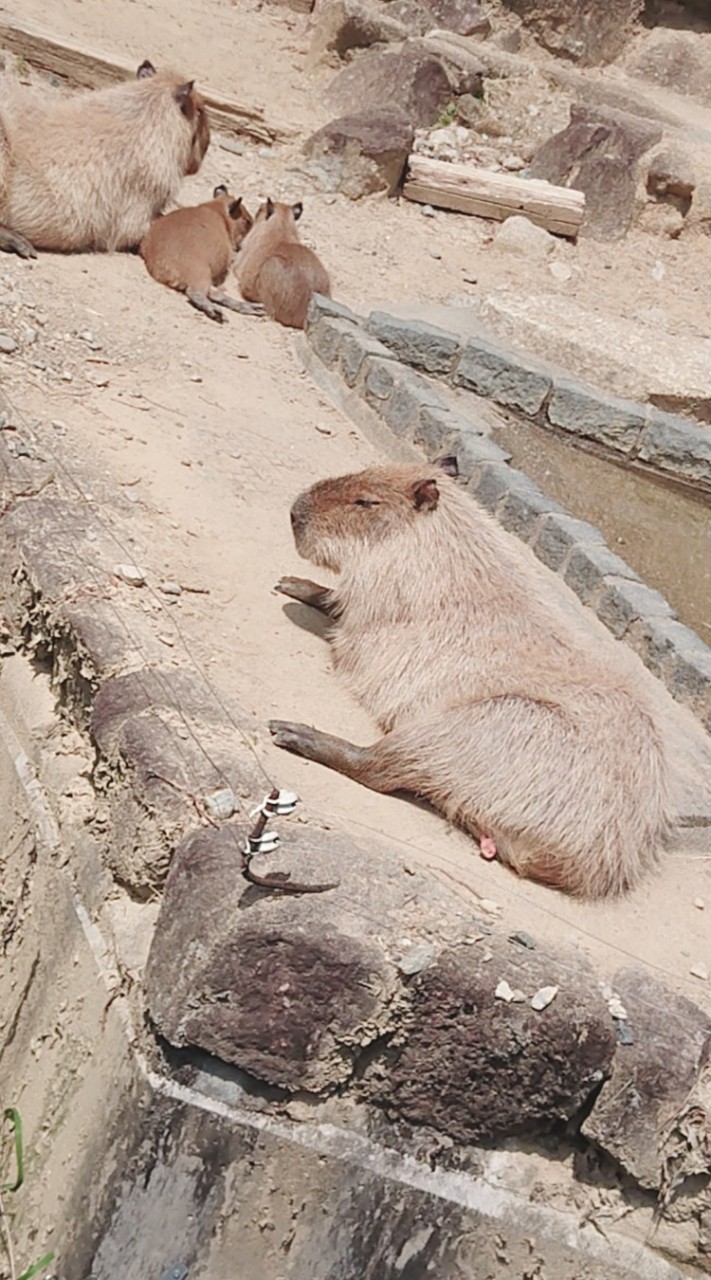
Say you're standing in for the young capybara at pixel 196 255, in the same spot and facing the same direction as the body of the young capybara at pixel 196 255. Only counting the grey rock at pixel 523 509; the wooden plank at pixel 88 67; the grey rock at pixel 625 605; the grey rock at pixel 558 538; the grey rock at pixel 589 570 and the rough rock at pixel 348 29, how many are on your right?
4

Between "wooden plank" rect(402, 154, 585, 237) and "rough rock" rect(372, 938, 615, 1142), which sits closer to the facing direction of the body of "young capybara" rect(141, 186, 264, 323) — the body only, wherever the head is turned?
the wooden plank

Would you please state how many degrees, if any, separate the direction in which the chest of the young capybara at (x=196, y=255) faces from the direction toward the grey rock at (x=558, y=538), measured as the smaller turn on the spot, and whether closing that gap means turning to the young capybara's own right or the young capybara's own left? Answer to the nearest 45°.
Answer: approximately 90° to the young capybara's own right

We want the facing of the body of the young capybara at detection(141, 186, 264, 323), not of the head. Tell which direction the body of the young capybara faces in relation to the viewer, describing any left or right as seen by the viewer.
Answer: facing away from the viewer and to the right of the viewer

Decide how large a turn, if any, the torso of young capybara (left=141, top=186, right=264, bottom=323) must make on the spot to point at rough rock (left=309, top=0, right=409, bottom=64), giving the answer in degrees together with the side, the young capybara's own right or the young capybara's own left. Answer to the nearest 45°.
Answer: approximately 45° to the young capybara's own left

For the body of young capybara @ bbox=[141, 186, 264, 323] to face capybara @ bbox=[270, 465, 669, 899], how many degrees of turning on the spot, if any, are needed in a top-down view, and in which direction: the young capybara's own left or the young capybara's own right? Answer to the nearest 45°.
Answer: approximately 135° to the young capybara's own right

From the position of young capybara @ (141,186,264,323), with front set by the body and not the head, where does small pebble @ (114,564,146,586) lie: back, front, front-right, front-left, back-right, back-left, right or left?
back-right

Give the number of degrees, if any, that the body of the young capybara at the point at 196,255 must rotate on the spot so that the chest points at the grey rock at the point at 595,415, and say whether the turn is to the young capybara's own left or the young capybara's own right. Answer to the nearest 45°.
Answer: approximately 90° to the young capybara's own right

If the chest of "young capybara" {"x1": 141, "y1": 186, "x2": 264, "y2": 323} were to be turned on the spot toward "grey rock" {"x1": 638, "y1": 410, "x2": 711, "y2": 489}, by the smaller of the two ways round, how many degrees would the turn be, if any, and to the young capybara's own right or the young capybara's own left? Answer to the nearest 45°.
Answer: approximately 90° to the young capybara's own right

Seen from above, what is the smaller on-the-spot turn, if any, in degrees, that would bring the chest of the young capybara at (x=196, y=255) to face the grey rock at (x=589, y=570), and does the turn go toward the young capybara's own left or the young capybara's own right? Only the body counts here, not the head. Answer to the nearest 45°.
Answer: approximately 90° to the young capybara's own right

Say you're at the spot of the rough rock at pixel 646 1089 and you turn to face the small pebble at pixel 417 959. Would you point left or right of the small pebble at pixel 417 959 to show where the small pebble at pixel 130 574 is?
right

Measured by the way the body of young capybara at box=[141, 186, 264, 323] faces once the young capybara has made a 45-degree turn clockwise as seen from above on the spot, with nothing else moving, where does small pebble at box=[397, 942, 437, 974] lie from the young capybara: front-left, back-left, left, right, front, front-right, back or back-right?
right

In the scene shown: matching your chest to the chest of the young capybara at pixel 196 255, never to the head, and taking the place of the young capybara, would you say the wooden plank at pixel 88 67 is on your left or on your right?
on your left
